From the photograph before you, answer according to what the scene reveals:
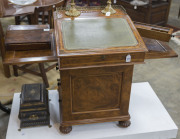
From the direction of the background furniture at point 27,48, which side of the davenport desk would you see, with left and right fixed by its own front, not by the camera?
right

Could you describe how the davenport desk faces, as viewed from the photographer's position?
facing the viewer

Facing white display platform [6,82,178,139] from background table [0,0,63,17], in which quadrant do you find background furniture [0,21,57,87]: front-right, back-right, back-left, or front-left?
front-right

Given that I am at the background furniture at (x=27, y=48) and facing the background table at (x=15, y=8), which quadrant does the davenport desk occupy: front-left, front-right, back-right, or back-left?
back-right

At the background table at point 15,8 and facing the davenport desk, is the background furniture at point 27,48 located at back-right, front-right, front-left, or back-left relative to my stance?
front-right

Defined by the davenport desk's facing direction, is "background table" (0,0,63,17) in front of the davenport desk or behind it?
behind

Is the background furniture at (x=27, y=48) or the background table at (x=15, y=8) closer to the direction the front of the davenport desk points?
the background furniture
